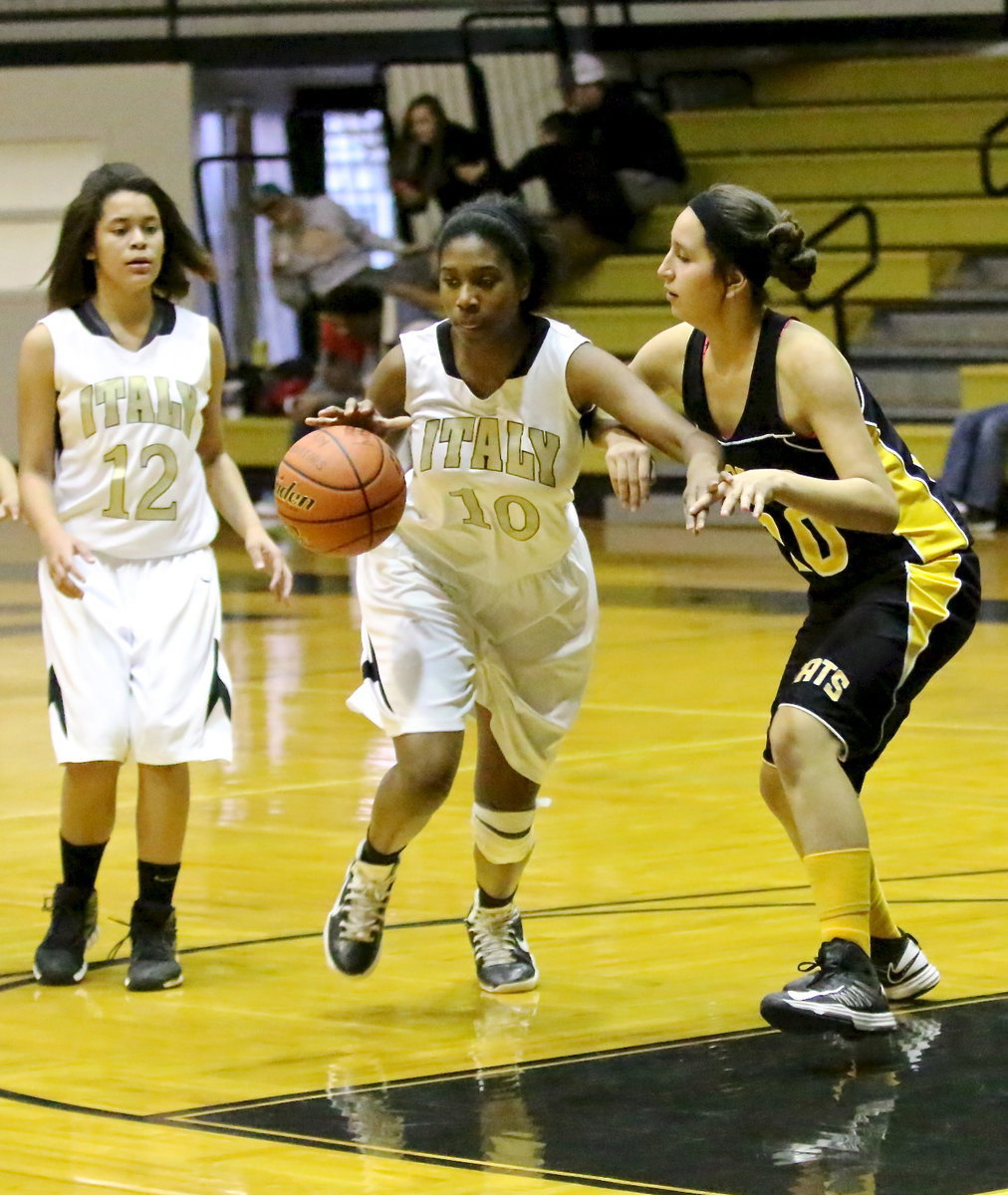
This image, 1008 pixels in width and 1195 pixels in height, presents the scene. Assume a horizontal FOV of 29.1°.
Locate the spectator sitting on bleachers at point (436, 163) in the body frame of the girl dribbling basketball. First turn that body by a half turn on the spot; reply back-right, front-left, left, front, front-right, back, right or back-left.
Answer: front

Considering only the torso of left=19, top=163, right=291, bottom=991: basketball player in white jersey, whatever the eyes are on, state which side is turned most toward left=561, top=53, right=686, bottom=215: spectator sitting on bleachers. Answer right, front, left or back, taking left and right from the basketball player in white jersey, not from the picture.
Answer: back

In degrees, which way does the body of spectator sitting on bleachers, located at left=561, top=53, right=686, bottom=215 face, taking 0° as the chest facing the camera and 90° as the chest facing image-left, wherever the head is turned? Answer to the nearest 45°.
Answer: approximately 45°

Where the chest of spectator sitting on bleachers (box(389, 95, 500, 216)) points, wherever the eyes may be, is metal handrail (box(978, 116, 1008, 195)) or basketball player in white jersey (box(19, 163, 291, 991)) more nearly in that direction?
the basketball player in white jersey

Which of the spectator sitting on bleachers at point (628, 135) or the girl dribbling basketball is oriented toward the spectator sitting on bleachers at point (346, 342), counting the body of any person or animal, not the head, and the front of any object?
the spectator sitting on bleachers at point (628, 135)

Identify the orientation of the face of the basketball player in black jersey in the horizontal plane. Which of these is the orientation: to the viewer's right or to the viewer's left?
to the viewer's left

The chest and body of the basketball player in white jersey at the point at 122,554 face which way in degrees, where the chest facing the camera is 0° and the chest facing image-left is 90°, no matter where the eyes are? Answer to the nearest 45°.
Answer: approximately 0°

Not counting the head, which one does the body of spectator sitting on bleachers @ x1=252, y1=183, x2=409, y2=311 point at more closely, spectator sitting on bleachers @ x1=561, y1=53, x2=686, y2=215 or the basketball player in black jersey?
the basketball player in black jersey

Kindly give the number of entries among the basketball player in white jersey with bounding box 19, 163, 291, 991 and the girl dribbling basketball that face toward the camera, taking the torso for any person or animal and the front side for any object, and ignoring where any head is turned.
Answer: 2
